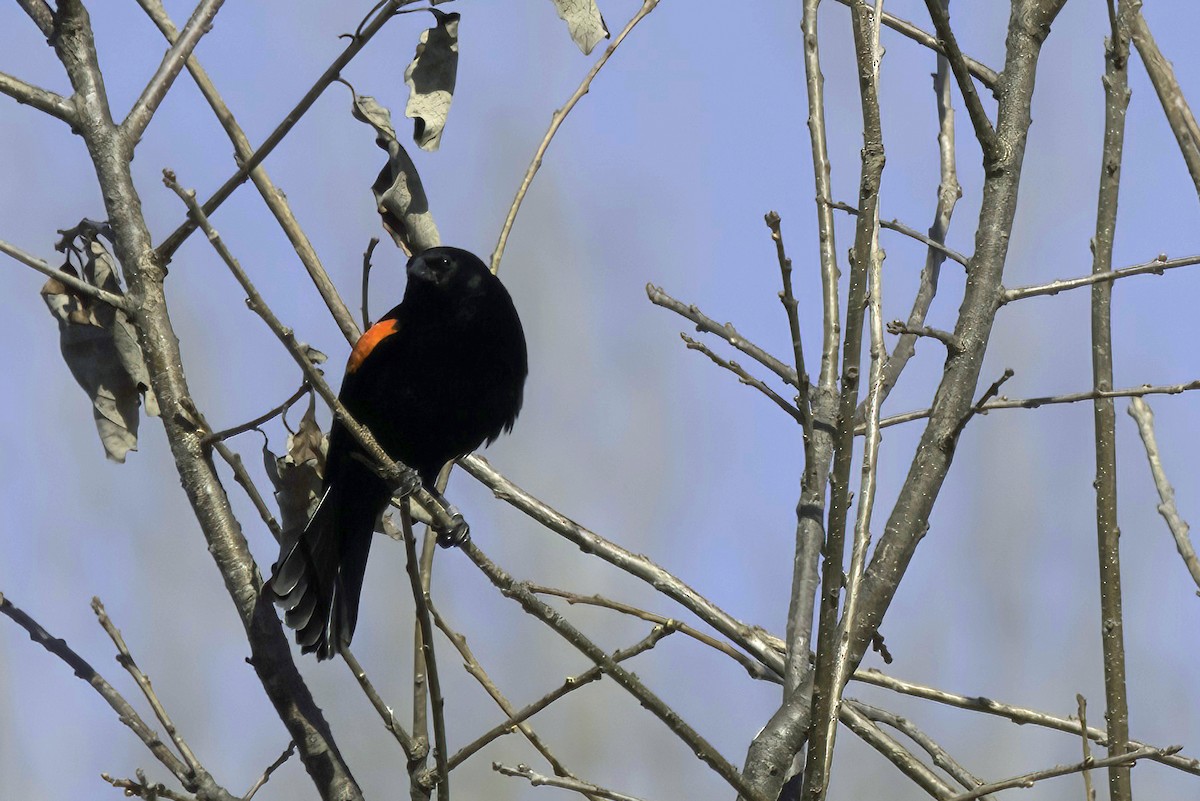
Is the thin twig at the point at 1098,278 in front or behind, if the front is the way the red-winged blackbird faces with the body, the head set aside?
in front

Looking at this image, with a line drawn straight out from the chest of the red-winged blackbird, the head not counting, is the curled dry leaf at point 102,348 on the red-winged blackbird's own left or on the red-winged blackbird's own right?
on the red-winged blackbird's own right

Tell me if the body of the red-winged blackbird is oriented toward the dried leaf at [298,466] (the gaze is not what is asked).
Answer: no

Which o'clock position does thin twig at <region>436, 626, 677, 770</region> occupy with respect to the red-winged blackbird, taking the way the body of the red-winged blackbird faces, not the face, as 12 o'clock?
The thin twig is roughly at 10 o'clock from the red-winged blackbird.

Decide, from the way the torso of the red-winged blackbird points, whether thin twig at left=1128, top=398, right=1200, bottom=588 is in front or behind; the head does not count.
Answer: in front

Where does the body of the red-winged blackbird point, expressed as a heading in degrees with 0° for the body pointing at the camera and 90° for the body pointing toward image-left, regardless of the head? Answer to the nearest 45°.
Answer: approximately 315°

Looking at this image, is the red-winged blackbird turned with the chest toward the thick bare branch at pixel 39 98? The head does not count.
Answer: no
